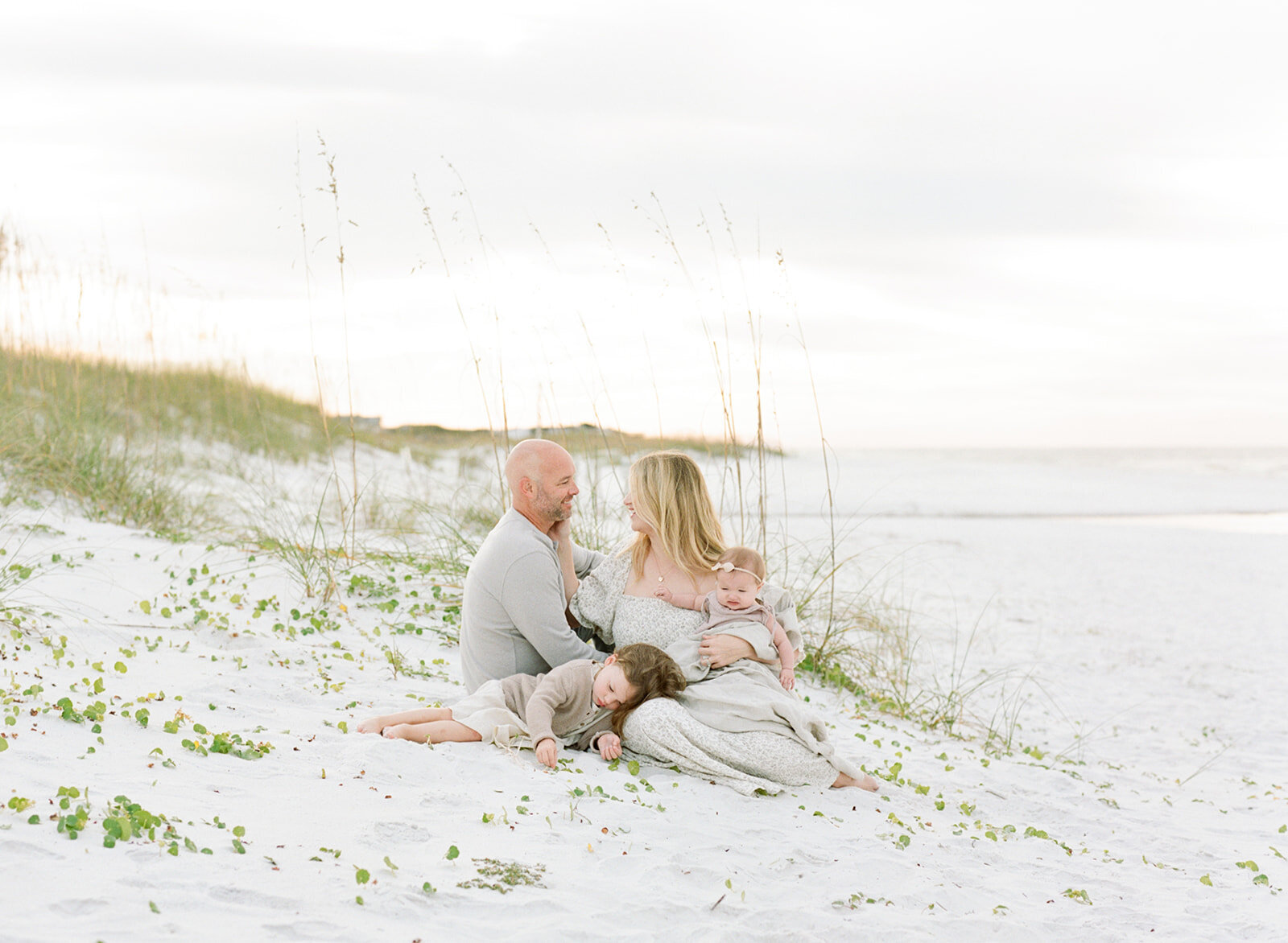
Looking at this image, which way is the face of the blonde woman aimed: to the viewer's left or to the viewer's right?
to the viewer's left

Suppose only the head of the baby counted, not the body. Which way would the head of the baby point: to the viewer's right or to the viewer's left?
to the viewer's left

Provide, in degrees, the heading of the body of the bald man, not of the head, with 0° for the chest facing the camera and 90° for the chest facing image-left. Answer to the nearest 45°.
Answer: approximately 270°
